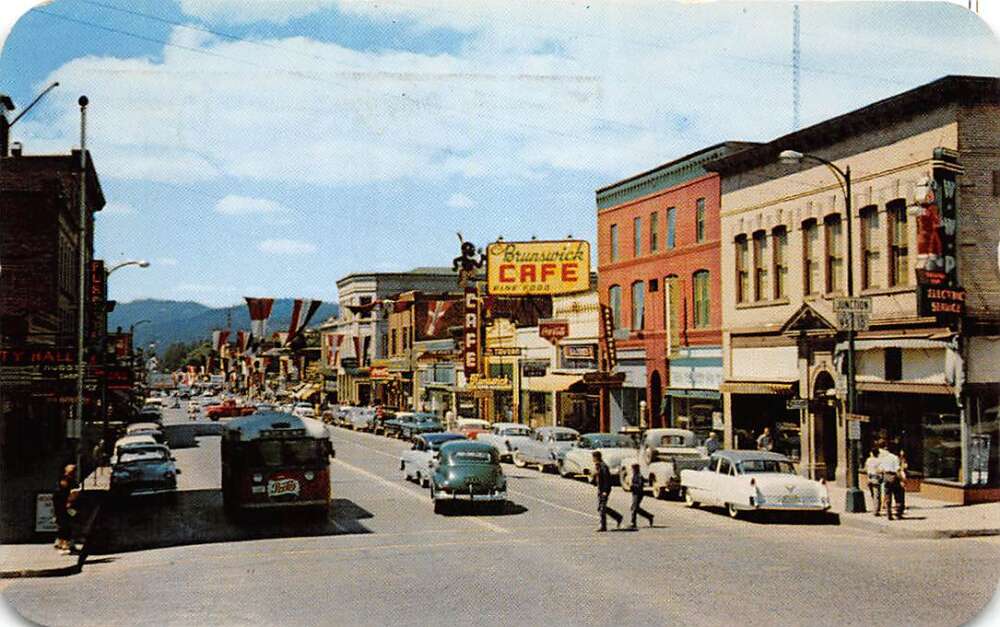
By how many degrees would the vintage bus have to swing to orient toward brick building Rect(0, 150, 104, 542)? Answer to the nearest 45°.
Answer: approximately 135° to its right

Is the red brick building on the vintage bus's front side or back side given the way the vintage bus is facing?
on the back side

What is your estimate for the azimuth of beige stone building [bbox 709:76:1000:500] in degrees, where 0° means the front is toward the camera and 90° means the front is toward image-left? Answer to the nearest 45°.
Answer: approximately 45°

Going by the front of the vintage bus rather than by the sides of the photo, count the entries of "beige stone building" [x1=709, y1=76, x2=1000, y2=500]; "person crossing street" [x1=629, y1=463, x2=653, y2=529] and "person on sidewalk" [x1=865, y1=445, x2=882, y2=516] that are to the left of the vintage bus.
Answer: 3

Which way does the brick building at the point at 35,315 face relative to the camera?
to the viewer's right

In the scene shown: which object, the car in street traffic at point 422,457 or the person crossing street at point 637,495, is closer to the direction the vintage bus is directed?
the person crossing street

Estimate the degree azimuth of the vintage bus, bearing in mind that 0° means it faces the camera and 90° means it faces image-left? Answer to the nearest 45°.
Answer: approximately 0°
